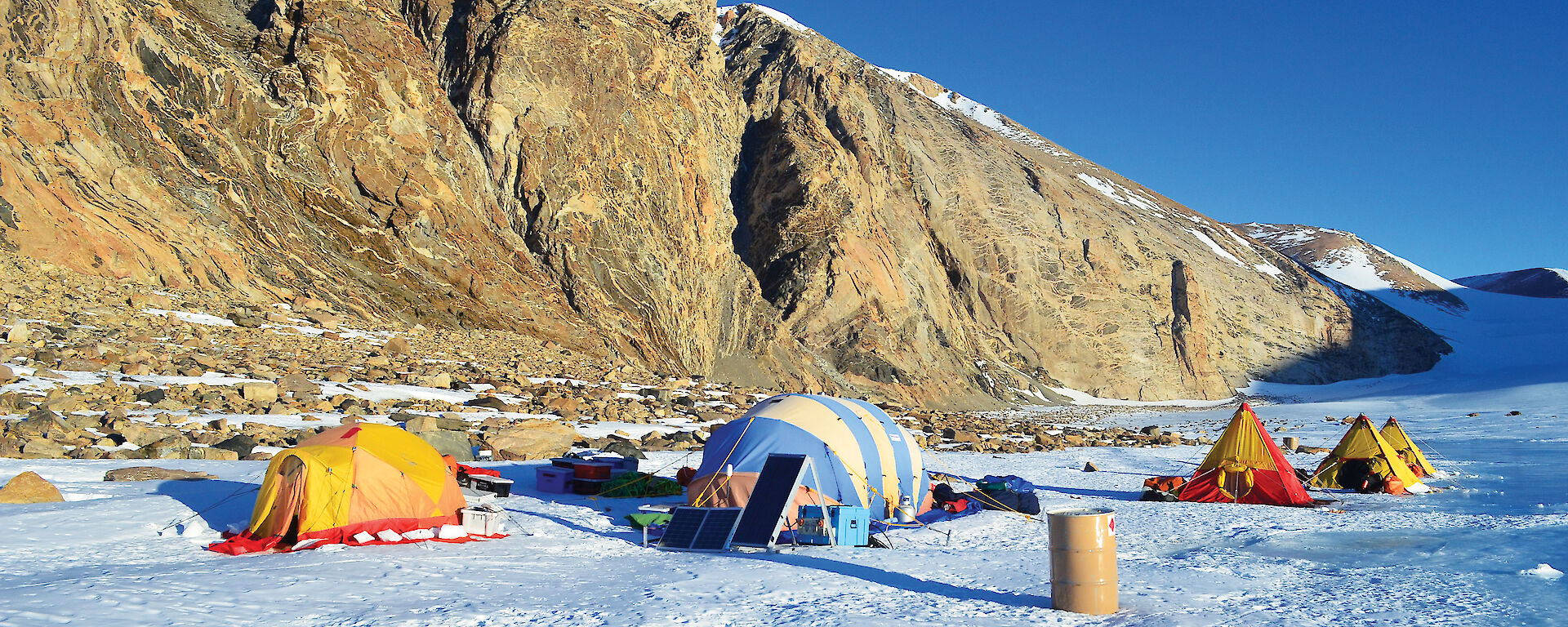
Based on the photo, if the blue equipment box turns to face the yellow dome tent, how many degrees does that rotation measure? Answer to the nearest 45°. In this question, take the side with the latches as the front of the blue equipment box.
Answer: approximately 90° to its right

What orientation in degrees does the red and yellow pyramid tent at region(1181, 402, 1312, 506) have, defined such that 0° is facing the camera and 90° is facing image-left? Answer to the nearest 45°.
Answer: approximately 0°

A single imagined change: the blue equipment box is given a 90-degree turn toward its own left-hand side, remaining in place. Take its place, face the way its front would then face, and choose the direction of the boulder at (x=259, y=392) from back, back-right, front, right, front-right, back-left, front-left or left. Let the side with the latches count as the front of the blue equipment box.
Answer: back-left

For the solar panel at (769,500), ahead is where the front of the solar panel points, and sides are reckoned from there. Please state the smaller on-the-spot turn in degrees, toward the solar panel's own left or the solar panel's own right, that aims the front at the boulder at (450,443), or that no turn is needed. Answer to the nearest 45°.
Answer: approximately 90° to the solar panel's own right

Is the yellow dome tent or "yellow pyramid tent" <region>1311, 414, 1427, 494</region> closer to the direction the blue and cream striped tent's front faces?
the yellow dome tent

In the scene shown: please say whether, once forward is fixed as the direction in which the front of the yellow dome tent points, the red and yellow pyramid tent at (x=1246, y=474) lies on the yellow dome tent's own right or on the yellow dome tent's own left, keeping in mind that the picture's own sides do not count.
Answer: on the yellow dome tent's own left

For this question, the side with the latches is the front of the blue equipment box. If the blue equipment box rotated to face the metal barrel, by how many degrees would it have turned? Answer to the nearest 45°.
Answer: approximately 45° to its left

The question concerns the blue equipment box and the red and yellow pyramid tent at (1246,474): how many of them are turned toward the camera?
2

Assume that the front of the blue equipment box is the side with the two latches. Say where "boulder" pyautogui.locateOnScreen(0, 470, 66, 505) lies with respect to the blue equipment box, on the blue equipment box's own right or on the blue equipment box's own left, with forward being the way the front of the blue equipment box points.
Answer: on the blue equipment box's own right

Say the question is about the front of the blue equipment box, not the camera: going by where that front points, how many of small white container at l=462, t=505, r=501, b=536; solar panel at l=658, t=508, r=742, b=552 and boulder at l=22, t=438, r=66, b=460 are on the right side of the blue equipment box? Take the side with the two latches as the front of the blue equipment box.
3

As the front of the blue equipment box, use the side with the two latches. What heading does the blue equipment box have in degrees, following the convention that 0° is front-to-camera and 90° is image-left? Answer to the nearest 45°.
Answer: approximately 0°

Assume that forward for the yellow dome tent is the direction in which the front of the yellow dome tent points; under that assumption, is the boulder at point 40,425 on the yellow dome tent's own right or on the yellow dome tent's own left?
on the yellow dome tent's own right
